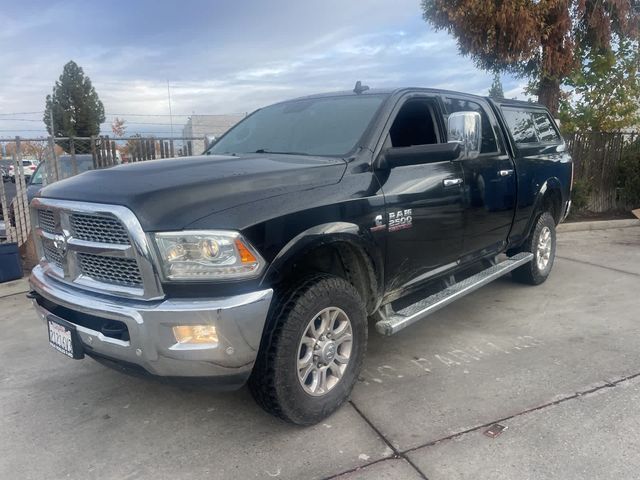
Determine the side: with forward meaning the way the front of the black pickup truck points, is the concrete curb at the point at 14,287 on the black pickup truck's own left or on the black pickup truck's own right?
on the black pickup truck's own right

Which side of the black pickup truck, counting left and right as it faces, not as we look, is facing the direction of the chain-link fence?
right

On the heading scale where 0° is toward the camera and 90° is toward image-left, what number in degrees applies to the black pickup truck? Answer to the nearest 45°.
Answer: approximately 45°

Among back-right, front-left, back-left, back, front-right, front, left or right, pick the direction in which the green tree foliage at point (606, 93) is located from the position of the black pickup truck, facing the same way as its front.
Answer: back

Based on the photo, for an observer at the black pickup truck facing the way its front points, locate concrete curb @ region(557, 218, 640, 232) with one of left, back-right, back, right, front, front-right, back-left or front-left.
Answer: back
